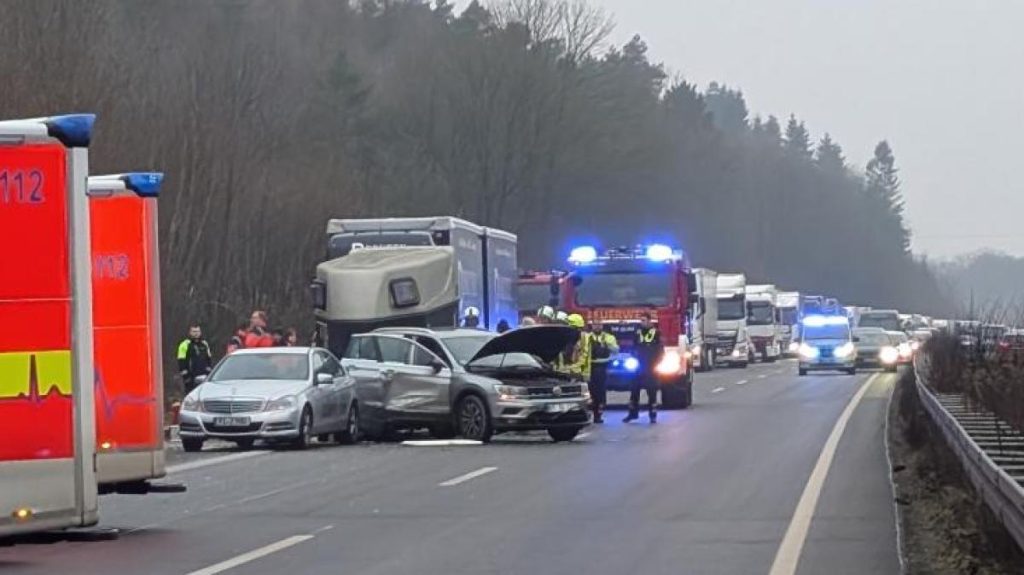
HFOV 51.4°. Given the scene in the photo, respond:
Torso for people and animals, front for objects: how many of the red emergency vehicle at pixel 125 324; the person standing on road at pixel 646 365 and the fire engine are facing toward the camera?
2

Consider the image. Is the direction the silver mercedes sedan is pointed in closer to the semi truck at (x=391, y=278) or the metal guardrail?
the metal guardrail

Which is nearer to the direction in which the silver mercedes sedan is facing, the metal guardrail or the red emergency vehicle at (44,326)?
the red emergency vehicle

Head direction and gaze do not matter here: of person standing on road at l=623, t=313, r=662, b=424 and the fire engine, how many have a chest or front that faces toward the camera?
2

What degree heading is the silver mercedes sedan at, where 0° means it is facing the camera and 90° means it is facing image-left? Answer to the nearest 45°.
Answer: approximately 45°

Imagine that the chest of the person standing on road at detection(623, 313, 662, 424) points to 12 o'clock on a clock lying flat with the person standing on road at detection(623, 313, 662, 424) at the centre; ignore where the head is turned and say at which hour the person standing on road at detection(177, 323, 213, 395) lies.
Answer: the person standing on road at detection(177, 323, 213, 395) is roughly at 2 o'clock from the person standing on road at detection(623, 313, 662, 424).

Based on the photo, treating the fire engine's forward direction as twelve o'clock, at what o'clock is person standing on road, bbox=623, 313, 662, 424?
The person standing on road is roughly at 12 o'clock from the fire engine.
